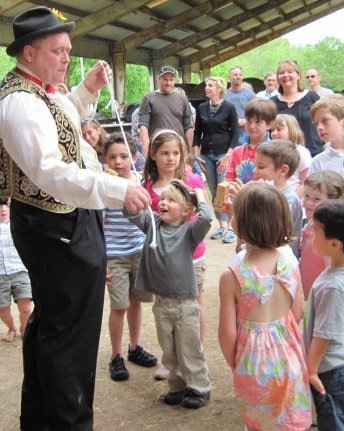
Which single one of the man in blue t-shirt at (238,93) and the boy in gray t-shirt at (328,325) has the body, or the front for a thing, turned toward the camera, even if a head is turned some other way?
the man in blue t-shirt

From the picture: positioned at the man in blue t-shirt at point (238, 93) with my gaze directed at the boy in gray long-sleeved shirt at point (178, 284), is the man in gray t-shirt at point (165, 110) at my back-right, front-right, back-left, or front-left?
front-right

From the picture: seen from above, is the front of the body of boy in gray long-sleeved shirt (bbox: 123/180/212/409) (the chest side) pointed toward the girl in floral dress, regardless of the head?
no

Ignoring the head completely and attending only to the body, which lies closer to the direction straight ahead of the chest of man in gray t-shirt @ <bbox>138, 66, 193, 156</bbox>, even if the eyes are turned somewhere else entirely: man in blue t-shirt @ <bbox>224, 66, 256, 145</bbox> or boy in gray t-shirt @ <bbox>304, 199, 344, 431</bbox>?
the boy in gray t-shirt

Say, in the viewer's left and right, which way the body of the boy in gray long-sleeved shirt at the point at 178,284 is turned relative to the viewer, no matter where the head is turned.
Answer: facing the viewer and to the left of the viewer

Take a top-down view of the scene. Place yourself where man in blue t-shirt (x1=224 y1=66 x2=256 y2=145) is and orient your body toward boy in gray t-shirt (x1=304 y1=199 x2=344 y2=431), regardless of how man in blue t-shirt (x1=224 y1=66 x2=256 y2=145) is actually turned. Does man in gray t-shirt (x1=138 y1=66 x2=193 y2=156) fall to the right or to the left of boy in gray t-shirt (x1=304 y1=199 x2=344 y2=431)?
right

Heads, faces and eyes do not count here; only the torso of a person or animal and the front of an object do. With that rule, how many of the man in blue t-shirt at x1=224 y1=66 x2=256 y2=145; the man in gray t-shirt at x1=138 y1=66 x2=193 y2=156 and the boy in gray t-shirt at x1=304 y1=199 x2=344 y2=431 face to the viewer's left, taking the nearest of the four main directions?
1

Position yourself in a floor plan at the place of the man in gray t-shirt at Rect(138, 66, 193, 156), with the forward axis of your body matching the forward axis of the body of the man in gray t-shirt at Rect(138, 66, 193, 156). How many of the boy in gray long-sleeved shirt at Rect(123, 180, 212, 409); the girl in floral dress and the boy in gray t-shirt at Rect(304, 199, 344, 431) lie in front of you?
3

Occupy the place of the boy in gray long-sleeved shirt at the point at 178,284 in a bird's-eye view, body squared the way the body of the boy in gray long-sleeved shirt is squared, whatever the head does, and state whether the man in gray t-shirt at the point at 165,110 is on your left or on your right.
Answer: on your right

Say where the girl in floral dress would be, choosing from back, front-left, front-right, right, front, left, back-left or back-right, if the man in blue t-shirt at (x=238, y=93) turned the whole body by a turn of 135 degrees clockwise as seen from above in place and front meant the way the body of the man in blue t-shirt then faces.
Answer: back-left

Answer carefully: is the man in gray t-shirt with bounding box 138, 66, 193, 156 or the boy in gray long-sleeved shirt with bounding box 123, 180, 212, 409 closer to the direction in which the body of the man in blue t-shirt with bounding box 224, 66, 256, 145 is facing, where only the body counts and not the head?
the boy in gray long-sleeved shirt

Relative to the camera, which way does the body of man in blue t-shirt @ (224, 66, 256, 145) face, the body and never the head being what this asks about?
toward the camera

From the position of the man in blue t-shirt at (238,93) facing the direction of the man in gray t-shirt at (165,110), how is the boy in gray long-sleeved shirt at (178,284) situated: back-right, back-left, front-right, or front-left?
front-left

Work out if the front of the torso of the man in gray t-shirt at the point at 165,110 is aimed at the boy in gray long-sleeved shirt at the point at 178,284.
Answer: yes

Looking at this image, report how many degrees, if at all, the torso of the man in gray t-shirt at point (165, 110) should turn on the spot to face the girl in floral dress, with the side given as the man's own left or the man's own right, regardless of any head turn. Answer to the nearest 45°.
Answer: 0° — they already face them

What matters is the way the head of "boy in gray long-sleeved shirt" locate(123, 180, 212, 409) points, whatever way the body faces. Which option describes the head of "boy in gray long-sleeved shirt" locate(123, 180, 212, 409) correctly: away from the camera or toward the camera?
toward the camera

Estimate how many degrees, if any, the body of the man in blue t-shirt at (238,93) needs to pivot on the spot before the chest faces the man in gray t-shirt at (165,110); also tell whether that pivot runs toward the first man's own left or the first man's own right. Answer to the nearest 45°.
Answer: approximately 45° to the first man's own right

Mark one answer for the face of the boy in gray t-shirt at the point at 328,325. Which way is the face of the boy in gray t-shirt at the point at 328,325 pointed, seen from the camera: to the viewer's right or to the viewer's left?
to the viewer's left

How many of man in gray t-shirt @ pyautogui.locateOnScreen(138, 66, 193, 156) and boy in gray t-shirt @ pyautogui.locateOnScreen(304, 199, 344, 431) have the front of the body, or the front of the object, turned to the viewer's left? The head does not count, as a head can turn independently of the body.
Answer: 1

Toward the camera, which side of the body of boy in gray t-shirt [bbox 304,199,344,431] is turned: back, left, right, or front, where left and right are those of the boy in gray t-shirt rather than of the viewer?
left

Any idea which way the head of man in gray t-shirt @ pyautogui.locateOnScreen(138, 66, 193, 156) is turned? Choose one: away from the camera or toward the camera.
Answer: toward the camera
